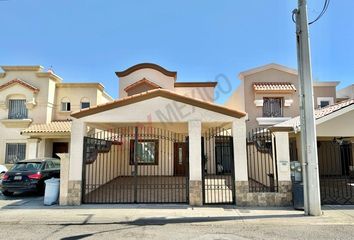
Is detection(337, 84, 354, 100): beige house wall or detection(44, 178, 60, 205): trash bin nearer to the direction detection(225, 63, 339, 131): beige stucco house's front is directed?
the trash bin

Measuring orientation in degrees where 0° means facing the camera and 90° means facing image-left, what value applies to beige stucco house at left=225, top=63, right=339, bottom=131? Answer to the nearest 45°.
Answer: approximately 0°

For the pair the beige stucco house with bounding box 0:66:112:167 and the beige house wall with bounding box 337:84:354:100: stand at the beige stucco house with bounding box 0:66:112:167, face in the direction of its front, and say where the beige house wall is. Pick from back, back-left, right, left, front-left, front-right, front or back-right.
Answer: left

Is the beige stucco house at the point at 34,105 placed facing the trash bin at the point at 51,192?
yes

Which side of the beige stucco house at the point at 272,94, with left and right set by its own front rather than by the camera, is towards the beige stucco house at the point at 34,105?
right

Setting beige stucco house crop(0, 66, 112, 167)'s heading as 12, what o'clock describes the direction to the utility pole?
The utility pole is roughly at 11 o'clock from the beige stucco house.

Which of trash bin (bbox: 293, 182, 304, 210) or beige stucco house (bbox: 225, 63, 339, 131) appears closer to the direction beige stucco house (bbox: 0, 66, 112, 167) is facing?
the trash bin

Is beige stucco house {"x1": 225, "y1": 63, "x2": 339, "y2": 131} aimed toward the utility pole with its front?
yes

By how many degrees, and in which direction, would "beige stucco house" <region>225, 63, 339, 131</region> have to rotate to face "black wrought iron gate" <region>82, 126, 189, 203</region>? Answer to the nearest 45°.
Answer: approximately 45° to its right

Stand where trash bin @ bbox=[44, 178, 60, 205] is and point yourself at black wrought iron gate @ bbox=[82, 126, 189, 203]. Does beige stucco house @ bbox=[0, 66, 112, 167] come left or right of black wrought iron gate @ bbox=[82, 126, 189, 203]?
left

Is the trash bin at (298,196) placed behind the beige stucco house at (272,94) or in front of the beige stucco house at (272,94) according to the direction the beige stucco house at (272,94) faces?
in front

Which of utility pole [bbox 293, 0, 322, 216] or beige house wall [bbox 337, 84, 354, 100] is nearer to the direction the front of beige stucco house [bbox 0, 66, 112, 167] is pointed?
the utility pole

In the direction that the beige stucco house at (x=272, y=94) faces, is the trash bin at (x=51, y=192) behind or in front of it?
in front
